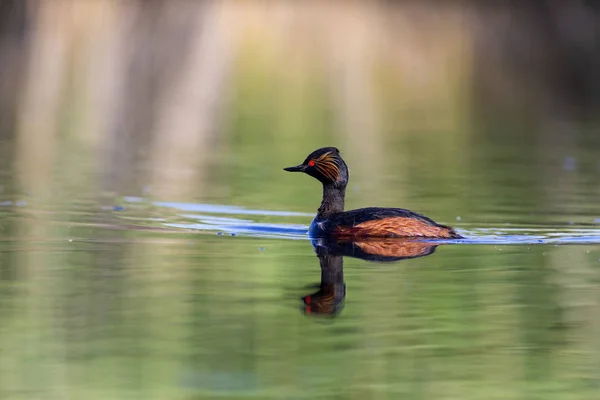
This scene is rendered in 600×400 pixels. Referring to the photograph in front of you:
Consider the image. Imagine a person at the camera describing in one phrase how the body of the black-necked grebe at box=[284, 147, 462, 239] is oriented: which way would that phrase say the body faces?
to the viewer's left
